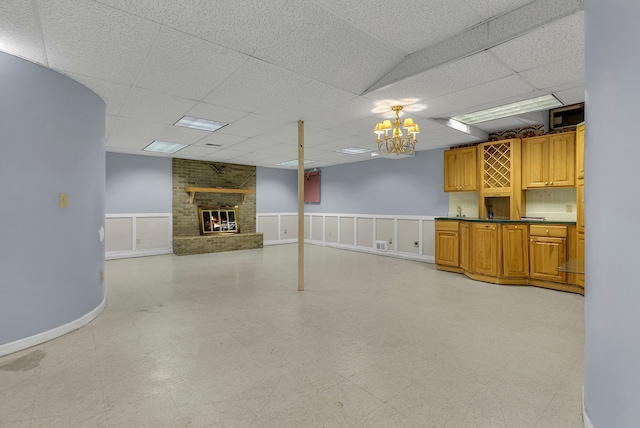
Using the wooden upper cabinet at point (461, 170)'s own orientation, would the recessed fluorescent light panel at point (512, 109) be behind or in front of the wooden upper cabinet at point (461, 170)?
in front

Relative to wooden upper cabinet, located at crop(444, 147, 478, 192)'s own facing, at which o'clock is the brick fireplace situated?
The brick fireplace is roughly at 3 o'clock from the wooden upper cabinet.

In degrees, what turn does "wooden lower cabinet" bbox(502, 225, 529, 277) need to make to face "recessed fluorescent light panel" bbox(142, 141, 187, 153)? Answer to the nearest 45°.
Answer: approximately 90° to its right

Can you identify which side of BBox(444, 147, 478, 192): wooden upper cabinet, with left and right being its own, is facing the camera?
front

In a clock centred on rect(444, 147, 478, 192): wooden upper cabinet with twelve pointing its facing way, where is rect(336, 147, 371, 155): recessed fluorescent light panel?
The recessed fluorescent light panel is roughly at 3 o'clock from the wooden upper cabinet.

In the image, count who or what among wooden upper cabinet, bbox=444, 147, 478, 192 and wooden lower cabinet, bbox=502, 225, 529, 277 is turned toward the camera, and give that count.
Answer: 2

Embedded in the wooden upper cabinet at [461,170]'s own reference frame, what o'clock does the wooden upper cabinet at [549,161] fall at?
the wooden upper cabinet at [549,161] is roughly at 10 o'clock from the wooden upper cabinet at [461,170].

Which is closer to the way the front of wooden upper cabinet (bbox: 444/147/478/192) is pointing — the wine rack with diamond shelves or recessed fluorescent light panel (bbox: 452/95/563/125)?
the recessed fluorescent light panel

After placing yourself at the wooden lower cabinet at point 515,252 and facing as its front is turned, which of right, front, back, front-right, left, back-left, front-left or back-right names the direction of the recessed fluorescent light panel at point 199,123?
front-right

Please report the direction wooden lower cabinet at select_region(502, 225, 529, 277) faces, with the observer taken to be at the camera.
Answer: facing the viewer

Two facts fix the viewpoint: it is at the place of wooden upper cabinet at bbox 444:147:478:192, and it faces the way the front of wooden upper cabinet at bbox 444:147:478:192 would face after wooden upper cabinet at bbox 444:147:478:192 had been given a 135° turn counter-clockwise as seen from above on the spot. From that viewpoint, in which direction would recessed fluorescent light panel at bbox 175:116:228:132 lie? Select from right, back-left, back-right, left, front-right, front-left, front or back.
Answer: back
